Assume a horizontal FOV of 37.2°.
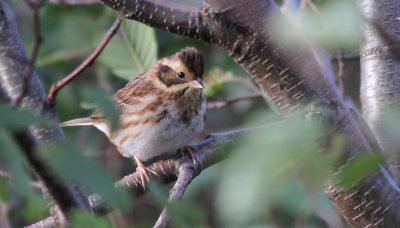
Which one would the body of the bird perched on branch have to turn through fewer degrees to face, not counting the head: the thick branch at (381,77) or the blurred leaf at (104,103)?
the thick branch

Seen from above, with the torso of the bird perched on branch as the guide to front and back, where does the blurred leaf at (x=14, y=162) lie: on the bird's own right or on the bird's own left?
on the bird's own right

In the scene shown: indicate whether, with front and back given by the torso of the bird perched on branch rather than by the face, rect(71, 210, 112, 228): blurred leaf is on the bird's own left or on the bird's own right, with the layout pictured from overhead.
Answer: on the bird's own right

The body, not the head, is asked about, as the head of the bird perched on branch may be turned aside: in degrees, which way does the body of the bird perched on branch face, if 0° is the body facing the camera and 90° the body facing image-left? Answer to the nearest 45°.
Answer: approximately 315°

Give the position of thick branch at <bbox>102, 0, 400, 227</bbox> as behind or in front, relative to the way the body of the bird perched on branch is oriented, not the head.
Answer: in front

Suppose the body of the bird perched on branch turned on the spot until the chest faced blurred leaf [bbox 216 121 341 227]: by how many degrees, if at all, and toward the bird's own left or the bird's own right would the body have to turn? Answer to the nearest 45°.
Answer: approximately 45° to the bird's own right

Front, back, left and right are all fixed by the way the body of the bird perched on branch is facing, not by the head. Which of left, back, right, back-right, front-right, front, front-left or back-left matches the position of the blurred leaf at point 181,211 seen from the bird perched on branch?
front-right
